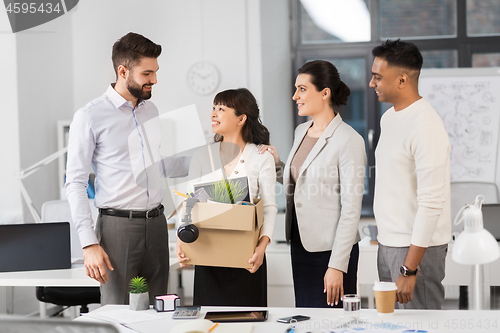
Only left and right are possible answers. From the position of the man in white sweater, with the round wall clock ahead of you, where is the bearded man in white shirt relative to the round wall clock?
left

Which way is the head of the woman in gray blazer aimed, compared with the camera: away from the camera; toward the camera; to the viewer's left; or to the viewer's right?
to the viewer's left

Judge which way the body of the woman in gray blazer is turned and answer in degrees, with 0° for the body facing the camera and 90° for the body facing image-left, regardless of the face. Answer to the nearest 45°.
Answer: approximately 45°

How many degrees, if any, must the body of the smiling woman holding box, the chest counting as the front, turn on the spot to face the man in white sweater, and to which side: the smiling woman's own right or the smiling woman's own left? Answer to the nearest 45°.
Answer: approximately 90° to the smiling woman's own left

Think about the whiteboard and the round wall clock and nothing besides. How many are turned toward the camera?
2

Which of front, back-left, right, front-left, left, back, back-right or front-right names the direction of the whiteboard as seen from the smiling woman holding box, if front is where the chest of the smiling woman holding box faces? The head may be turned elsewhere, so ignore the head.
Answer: back

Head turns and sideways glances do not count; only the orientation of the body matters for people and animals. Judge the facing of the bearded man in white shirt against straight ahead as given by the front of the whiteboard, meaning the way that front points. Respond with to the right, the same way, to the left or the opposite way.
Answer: to the left

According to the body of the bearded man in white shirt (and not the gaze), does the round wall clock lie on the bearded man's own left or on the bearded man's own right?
on the bearded man's own left

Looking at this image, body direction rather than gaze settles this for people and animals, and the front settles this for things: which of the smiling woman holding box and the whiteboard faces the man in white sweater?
the whiteboard

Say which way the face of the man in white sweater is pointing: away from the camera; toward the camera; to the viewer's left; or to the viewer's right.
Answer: to the viewer's left
